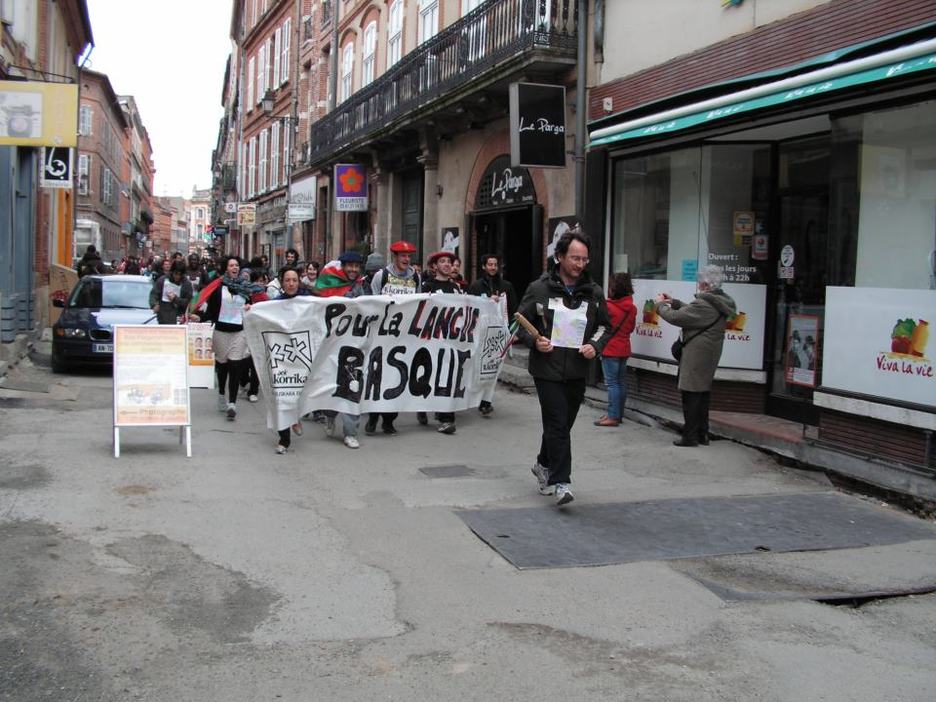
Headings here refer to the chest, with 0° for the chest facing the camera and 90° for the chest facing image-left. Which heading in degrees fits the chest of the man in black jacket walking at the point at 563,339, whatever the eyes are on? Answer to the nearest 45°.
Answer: approximately 0°

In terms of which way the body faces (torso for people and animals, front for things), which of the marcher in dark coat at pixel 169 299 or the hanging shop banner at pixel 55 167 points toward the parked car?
the hanging shop banner

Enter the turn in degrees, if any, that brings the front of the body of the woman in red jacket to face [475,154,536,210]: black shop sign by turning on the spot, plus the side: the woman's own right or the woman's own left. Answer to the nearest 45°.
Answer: approximately 45° to the woman's own right

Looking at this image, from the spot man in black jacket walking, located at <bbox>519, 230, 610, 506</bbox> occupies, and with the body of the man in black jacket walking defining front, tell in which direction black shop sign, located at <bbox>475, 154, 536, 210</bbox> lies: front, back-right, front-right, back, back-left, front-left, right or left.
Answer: back

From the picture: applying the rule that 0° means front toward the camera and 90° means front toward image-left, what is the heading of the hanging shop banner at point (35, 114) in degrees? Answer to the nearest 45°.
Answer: approximately 0°

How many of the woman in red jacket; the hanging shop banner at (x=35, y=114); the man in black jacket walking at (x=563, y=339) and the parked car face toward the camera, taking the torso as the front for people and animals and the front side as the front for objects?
3

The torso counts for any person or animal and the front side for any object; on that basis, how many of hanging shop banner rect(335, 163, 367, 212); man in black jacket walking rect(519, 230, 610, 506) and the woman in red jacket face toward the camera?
2

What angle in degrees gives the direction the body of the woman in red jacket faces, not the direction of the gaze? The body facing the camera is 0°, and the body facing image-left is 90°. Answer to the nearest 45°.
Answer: approximately 135°
